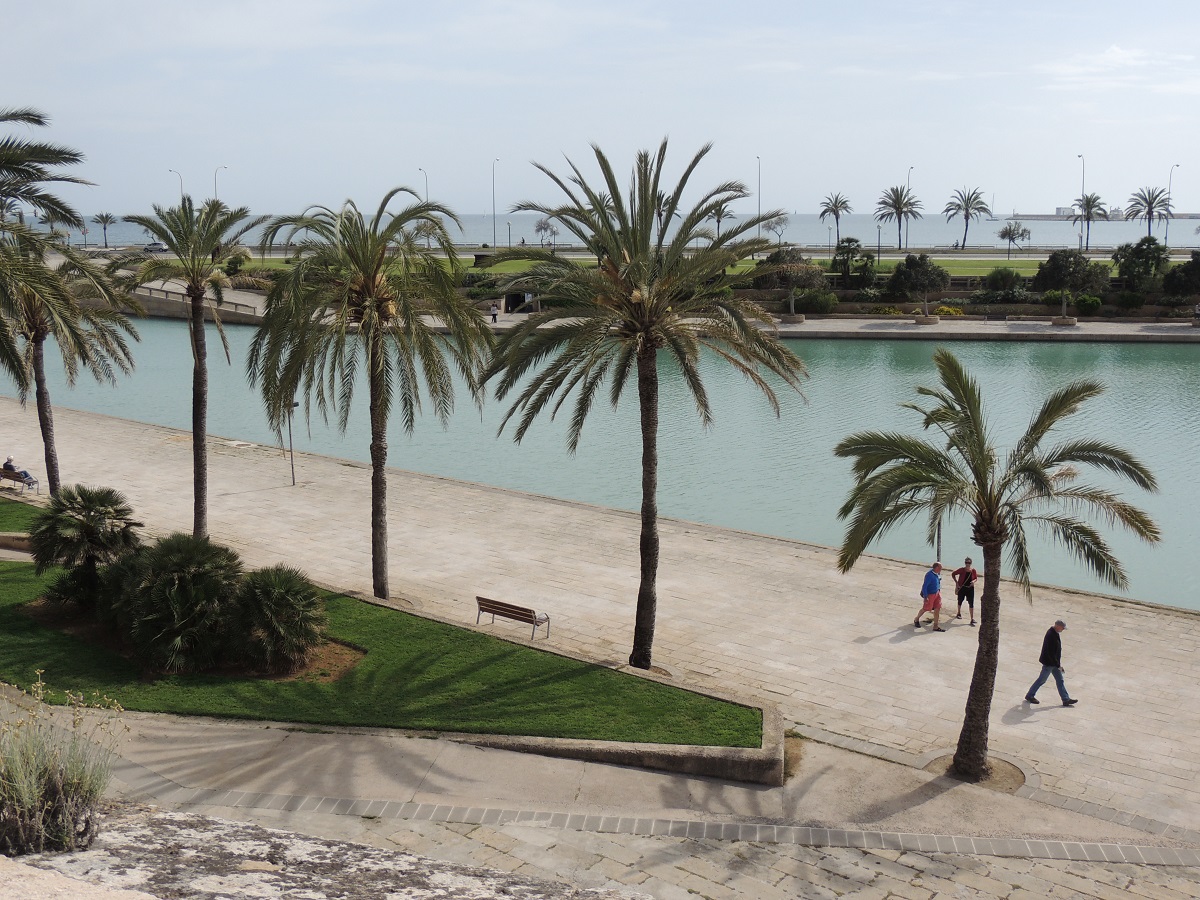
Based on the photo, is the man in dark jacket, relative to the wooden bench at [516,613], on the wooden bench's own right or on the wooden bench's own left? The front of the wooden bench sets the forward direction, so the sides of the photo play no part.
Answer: on the wooden bench's own right

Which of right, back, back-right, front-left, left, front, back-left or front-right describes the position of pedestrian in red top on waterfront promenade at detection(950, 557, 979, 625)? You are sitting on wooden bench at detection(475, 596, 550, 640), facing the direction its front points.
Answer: front-right

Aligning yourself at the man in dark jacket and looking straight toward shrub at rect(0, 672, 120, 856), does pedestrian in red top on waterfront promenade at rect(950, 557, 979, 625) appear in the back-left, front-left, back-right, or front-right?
back-right

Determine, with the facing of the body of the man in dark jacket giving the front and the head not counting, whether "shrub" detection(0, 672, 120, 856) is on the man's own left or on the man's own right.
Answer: on the man's own right

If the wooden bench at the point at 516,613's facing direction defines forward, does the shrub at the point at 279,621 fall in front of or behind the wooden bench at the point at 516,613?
behind

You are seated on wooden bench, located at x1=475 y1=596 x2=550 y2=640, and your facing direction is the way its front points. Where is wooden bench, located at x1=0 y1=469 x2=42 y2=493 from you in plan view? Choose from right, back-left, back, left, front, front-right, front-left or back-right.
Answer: left

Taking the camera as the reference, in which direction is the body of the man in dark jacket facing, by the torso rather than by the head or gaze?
to the viewer's right

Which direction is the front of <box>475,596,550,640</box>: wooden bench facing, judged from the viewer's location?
facing away from the viewer and to the right of the viewer

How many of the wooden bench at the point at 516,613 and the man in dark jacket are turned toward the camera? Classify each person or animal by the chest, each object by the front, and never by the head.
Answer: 0
